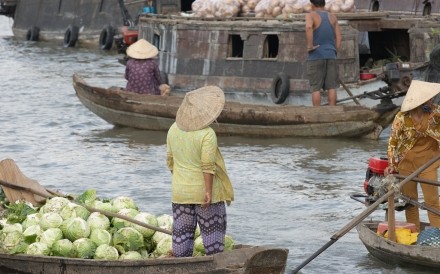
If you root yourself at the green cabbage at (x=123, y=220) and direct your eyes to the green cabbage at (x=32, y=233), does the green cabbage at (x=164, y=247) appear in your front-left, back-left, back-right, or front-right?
back-left

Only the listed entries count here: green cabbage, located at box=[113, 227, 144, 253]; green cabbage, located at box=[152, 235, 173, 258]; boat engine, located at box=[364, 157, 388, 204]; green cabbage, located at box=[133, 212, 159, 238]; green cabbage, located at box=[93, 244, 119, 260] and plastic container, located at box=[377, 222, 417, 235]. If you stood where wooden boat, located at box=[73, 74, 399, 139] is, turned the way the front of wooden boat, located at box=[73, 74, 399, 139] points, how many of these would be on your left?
6

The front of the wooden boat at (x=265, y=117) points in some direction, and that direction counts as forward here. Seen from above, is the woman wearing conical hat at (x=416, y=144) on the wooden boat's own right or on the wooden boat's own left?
on the wooden boat's own left

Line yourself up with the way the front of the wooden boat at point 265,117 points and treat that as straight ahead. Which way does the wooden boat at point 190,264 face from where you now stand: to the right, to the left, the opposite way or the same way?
the opposite way

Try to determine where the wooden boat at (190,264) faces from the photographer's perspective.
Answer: facing to the right of the viewer

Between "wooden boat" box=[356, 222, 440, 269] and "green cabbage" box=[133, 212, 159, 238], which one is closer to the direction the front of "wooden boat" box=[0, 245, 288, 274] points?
the wooden boat

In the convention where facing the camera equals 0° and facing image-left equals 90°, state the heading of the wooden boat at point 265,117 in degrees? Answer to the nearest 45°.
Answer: approximately 90°

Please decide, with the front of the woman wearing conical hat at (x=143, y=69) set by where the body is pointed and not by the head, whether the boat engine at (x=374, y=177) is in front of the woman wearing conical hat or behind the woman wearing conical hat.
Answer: behind
